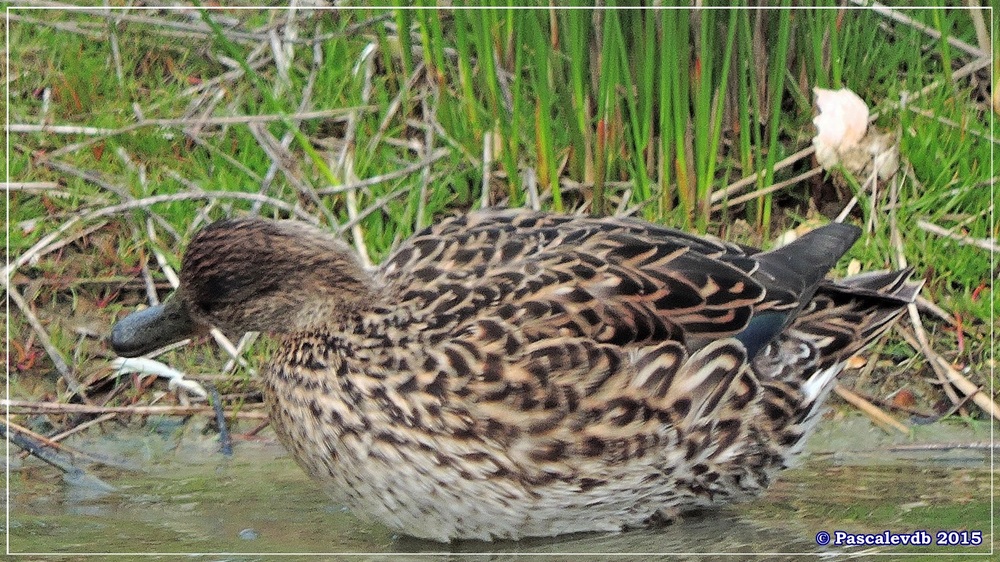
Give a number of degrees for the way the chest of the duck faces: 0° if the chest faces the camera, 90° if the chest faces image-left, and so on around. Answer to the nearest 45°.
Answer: approximately 90°

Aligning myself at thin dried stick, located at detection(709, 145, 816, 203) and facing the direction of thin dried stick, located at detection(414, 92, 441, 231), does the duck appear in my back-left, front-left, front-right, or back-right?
front-left

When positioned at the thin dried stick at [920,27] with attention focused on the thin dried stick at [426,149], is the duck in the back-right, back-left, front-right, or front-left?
front-left

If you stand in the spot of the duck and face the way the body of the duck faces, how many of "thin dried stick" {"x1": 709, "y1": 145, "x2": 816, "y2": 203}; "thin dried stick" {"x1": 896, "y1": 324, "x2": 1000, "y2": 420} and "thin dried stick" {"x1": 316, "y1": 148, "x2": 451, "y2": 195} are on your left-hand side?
0

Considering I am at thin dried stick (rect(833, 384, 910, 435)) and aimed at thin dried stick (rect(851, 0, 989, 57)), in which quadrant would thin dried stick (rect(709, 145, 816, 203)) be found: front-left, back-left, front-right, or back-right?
front-left

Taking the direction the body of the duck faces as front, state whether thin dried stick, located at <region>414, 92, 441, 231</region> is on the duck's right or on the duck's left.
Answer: on the duck's right

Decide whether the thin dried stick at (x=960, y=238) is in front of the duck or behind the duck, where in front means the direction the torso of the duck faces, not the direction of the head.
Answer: behind

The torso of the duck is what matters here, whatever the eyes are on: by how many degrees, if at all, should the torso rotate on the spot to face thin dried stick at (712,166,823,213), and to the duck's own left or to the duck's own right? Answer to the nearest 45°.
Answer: approximately 135° to the duck's own right

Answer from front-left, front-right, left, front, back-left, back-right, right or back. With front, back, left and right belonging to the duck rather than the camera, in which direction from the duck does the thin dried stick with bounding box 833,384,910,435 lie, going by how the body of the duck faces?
back-right

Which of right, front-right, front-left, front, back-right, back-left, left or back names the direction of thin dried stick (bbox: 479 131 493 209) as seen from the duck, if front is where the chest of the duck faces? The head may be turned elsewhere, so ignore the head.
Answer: right

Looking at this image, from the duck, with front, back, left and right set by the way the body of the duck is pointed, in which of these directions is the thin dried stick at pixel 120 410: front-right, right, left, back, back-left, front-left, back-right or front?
front-right

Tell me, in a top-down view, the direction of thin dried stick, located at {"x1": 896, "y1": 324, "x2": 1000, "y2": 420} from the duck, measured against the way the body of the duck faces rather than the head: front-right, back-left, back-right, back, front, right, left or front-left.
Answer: back-right
